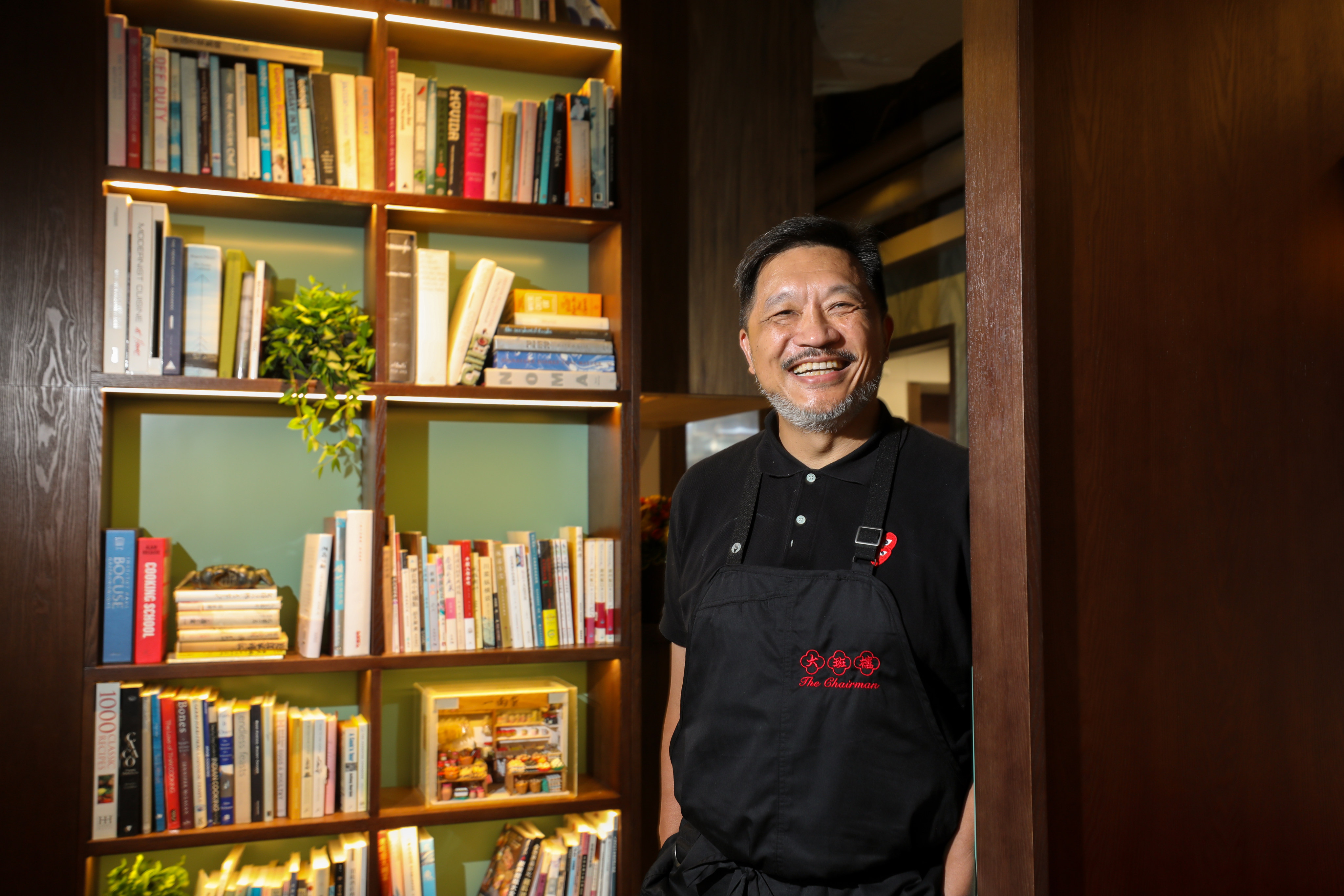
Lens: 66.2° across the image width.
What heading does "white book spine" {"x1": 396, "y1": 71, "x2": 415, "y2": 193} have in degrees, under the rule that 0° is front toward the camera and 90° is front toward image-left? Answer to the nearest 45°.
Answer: approximately 0°

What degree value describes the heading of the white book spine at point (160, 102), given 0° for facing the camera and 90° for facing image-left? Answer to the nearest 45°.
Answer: approximately 0°

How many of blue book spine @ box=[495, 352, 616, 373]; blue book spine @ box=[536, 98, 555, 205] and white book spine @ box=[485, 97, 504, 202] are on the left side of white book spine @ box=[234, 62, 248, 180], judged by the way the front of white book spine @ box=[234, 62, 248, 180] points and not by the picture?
3

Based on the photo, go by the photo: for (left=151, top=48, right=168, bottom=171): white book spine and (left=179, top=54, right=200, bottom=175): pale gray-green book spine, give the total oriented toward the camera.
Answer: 2

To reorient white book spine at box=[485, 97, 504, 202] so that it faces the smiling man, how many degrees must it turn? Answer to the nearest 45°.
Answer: approximately 45° to its left

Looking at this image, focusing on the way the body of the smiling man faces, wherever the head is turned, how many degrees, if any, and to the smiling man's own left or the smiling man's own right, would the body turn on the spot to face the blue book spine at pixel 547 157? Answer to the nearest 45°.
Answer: approximately 135° to the smiling man's own right
